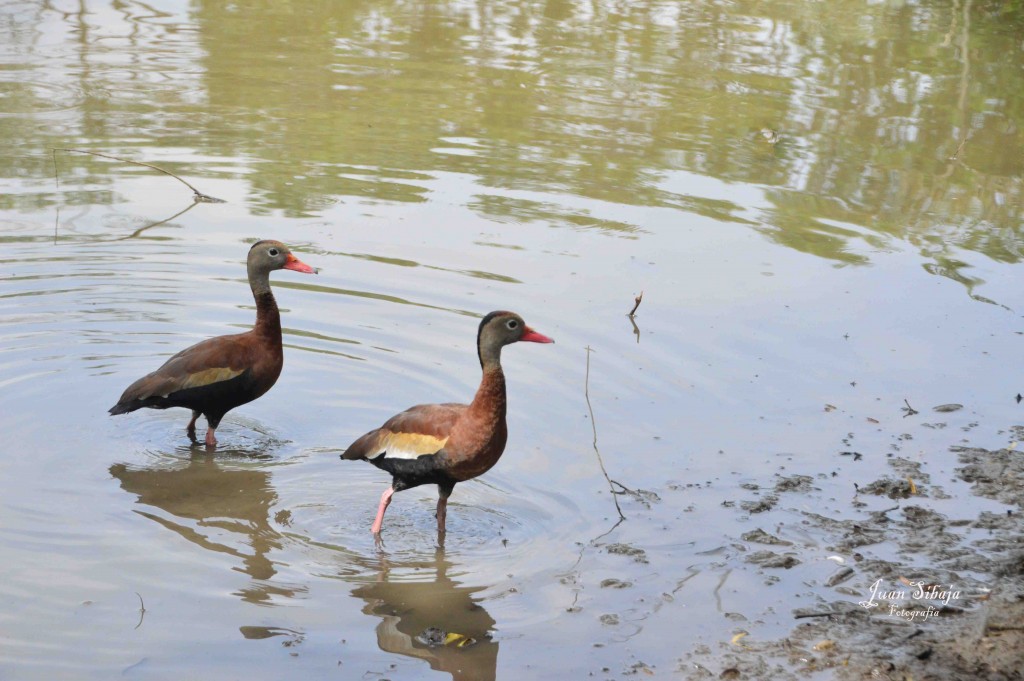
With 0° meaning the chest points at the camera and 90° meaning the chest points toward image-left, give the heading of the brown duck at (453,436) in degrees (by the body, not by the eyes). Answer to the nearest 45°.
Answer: approximately 270°

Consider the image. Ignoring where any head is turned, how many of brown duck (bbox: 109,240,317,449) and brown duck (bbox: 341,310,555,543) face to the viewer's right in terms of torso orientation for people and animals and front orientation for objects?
2

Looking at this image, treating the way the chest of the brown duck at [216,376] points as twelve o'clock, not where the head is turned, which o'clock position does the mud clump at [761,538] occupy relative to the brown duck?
The mud clump is roughly at 1 o'clock from the brown duck.

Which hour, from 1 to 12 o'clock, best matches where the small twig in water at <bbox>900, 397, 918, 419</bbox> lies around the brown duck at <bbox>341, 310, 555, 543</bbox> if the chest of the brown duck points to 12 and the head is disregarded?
The small twig in water is roughly at 11 o'clock from the brown duck.

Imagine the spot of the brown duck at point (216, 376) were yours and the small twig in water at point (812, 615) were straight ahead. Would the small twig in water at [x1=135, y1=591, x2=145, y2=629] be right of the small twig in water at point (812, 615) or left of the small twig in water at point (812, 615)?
right

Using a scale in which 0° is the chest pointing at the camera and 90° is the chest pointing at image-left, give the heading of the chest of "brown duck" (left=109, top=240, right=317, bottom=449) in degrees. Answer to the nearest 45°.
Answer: approximately 270°

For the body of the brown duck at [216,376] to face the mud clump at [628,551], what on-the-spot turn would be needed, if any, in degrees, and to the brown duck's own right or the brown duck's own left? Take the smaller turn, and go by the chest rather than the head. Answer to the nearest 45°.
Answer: approximately 45° to the brown duck's own right

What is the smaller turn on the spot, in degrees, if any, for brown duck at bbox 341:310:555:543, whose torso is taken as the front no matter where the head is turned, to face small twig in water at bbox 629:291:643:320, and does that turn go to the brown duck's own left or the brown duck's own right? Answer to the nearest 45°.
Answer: approximately 45° to the brown duck's own left

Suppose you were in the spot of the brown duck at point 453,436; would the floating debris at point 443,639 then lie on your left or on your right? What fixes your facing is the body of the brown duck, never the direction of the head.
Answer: on your right

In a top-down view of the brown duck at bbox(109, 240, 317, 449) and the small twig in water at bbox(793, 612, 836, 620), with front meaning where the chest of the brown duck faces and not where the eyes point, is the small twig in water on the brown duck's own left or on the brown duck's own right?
on the brown duck's own right
